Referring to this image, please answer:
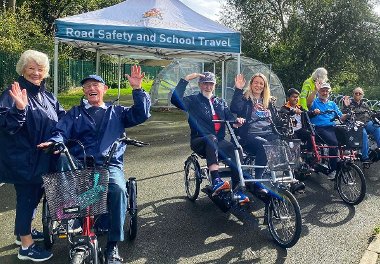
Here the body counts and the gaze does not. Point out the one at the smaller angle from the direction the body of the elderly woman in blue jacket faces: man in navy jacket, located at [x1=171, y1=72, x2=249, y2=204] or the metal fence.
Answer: the man in navy jacket

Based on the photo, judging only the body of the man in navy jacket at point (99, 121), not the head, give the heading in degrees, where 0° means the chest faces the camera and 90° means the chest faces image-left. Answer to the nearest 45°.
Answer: approximately 0°

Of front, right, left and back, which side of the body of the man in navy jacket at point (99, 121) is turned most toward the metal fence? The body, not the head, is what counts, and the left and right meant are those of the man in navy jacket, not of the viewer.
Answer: back

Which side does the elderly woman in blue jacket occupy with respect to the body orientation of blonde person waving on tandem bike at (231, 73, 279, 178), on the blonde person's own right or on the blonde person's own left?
on the blonde person's own right

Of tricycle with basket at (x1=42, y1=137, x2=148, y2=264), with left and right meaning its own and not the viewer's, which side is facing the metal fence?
back

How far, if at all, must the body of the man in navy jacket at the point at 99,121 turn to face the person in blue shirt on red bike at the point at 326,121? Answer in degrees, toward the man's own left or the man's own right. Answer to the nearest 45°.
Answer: approximately 135° to the man's own left

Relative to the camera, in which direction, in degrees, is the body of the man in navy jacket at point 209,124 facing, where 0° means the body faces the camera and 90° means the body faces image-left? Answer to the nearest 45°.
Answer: approximately 315°

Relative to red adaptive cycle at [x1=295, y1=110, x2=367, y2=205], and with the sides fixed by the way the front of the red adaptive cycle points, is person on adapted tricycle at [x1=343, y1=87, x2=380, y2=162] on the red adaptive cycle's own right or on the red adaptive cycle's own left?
on the red adaptive cycle's own left
